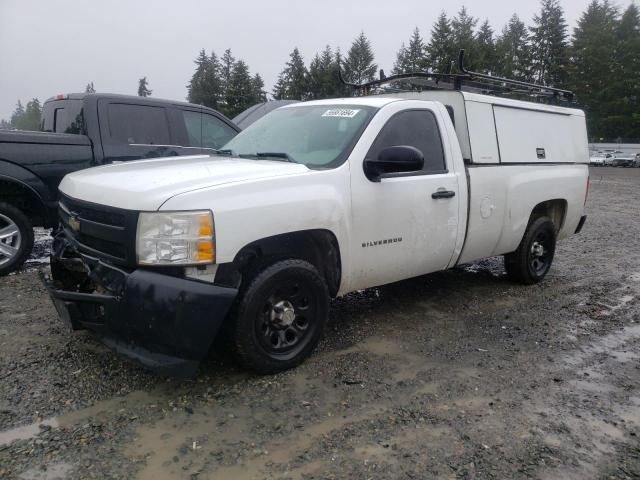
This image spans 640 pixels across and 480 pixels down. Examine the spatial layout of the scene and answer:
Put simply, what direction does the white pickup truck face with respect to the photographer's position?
facing the viewer and to the left of the viewer

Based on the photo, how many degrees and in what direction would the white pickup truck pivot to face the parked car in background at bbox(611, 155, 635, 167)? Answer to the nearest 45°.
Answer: approximately 180°

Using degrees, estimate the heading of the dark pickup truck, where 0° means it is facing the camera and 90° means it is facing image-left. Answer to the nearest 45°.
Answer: approximately 225°

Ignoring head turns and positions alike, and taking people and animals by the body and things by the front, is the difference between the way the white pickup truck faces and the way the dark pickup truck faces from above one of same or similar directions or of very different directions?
very different directions

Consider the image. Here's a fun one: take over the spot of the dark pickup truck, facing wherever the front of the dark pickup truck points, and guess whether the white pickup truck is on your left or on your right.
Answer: on your right

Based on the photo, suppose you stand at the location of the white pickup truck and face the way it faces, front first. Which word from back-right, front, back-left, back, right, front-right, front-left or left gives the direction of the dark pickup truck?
right

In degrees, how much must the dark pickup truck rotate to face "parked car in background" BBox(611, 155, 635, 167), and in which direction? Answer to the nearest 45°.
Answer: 0° — it already faces it
